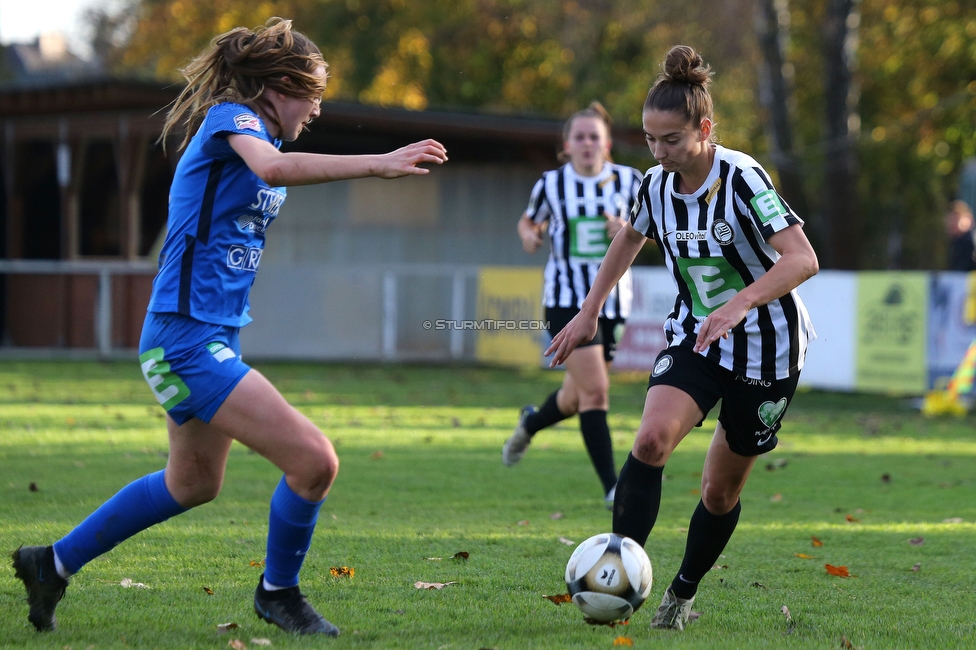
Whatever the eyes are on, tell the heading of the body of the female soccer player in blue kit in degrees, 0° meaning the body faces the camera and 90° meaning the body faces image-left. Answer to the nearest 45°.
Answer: approximately 270°

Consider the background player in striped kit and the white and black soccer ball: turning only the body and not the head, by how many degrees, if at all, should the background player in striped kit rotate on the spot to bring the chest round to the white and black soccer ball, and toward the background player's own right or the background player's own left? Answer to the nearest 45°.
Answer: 0° — they already face it

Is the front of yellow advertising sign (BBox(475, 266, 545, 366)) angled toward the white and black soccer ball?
yes

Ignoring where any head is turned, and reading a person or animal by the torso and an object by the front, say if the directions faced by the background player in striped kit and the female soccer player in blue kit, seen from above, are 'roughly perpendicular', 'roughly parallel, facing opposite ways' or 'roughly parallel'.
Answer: roughly perpendicular

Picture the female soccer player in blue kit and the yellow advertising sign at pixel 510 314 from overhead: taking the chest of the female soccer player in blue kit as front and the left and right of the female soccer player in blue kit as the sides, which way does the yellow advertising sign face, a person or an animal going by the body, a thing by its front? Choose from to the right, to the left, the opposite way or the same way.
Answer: to the right

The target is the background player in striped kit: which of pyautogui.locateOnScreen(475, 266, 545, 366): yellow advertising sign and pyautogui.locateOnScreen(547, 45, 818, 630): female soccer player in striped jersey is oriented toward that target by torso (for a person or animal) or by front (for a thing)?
the yellow advertising sign

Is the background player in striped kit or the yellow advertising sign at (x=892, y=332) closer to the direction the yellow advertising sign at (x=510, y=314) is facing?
the background player in striped kit

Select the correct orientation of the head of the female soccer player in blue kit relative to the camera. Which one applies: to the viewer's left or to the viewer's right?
to the viewer's right

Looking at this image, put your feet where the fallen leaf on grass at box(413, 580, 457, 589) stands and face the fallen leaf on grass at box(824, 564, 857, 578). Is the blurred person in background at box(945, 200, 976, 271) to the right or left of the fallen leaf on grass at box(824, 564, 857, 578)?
left

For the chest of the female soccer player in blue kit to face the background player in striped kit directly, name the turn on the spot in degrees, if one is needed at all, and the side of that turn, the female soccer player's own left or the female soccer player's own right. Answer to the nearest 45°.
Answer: approximately 45° to the female soccer player's own left

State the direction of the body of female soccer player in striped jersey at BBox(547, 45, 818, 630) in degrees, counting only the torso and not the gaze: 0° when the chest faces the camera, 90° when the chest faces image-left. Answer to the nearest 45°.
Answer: approximately 45°

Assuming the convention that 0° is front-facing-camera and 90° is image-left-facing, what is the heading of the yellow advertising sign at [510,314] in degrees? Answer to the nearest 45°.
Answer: approximately 0°
